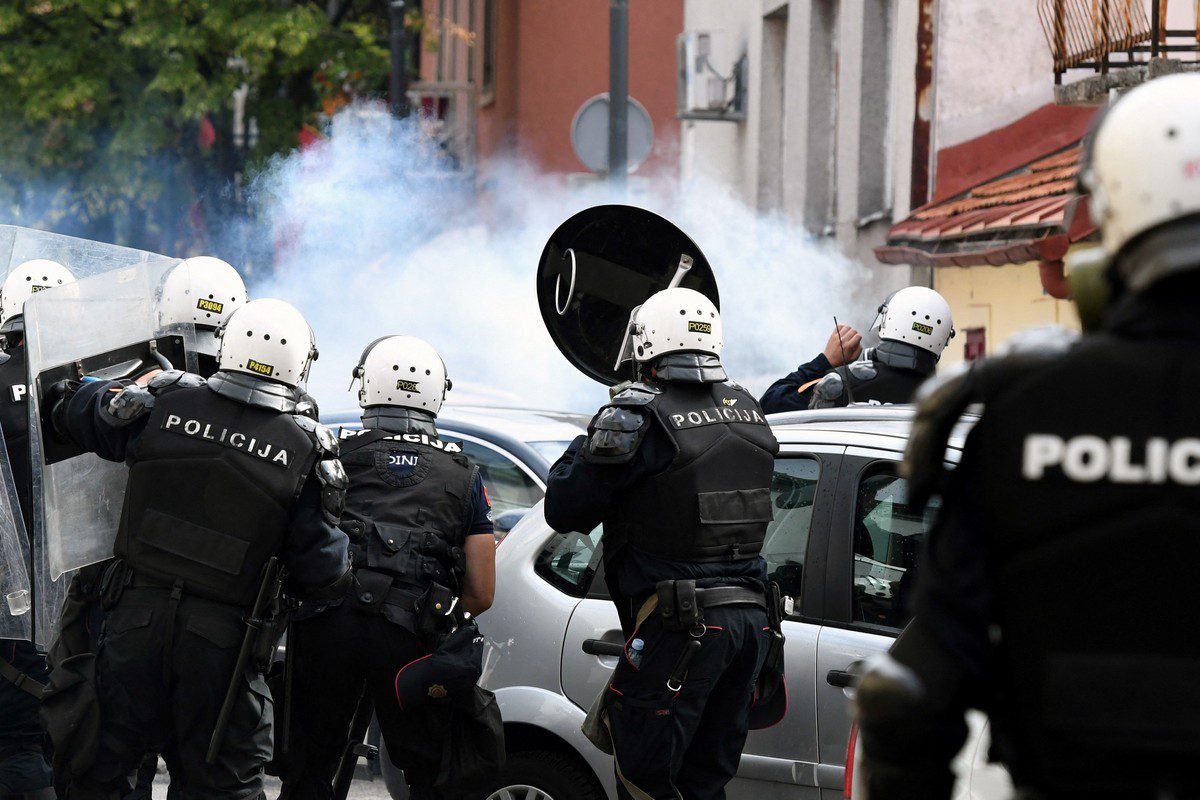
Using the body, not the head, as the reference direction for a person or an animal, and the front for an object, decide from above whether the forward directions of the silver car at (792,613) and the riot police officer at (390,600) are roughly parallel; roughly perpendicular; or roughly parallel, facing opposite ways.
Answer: roughly perpendicular

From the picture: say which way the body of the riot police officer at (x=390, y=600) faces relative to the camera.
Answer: away from the camera

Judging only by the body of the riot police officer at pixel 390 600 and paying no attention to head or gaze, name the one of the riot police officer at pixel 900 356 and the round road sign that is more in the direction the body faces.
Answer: the round road sign

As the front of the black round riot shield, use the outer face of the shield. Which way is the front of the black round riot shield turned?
away from the camera

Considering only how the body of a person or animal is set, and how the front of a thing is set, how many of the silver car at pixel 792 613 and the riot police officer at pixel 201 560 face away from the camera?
1

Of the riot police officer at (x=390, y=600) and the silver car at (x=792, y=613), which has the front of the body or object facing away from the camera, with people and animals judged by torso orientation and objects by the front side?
the riot police officer

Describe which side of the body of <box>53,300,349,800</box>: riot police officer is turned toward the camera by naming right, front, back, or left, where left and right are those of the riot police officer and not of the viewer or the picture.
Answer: back
